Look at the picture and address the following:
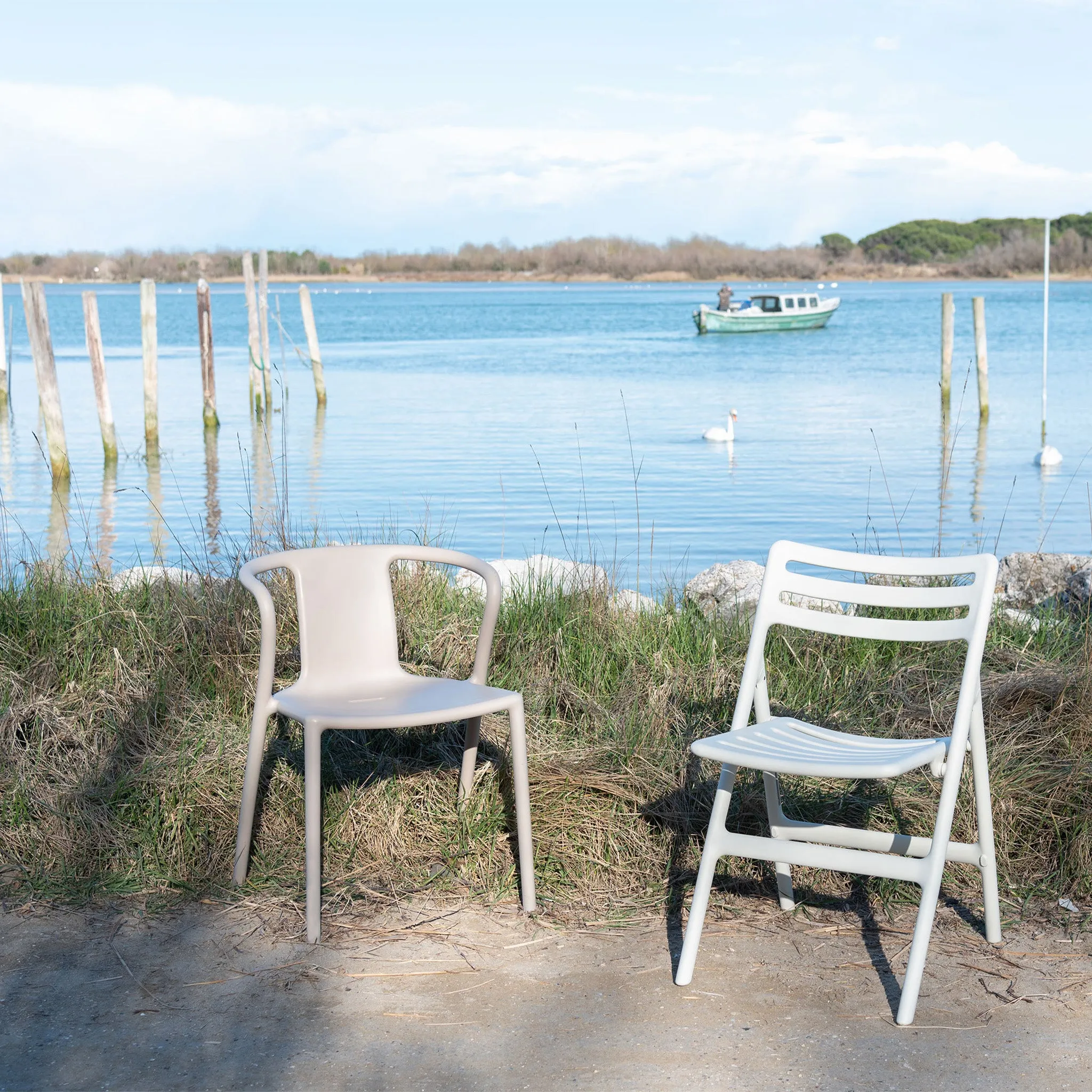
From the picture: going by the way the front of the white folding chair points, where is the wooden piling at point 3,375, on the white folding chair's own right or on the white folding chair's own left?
on the white folding chair's own right

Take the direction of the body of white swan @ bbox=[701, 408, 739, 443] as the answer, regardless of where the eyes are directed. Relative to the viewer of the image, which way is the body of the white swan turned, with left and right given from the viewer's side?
facing to the right of the viewer

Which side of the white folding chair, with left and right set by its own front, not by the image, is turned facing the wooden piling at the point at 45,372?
right

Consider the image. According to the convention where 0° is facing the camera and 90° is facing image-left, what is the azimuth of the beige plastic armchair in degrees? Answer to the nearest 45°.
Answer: approximately 315°
